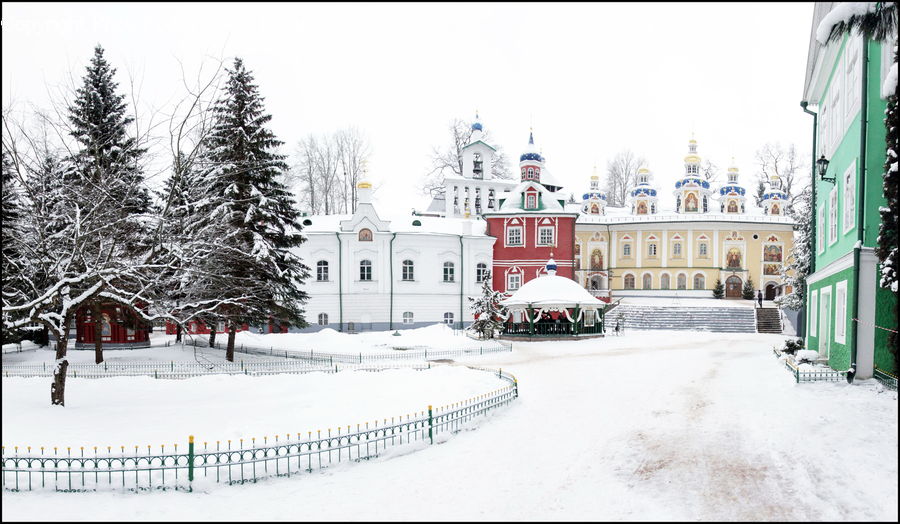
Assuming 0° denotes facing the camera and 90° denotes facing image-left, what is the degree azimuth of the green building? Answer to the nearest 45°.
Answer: approximately 90°

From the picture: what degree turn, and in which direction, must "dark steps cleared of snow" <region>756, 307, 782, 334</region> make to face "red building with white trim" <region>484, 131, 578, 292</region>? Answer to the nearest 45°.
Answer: approximately 90° to its right
